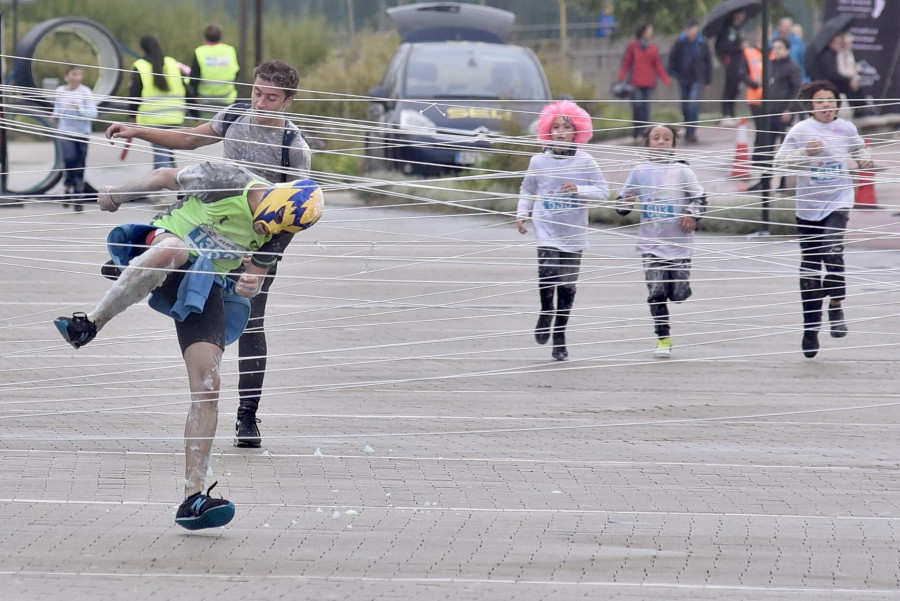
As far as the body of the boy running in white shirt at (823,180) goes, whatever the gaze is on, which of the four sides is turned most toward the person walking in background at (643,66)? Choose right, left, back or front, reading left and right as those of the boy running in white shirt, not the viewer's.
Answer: back

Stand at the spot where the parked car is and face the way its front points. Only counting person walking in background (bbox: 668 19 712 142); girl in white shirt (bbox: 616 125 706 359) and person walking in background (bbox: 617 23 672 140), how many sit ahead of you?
1

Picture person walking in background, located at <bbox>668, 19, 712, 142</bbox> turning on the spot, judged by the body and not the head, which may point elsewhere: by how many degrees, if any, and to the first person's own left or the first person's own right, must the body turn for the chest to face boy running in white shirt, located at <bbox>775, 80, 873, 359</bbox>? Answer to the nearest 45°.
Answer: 0° — they already face them

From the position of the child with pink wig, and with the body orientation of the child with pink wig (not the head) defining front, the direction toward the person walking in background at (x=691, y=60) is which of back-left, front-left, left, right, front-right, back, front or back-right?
back

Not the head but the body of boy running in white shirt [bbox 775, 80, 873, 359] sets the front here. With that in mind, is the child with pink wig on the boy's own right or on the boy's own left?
on the boy's own right

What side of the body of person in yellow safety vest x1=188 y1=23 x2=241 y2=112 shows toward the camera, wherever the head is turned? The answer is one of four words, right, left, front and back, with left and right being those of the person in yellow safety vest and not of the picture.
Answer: back

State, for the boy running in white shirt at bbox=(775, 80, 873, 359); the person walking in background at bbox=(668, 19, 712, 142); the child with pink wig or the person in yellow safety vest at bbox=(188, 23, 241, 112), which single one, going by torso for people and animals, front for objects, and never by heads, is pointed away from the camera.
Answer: the person in yellow safety vest

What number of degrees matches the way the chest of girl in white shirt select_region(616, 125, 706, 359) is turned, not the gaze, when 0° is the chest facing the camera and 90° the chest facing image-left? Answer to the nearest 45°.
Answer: approximately 0°

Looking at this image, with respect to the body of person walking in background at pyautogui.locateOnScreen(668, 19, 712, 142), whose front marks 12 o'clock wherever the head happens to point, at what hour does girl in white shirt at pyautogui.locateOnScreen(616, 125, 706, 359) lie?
The girl in white shirt is roughly at 12 o'clock from the person walking in background.
